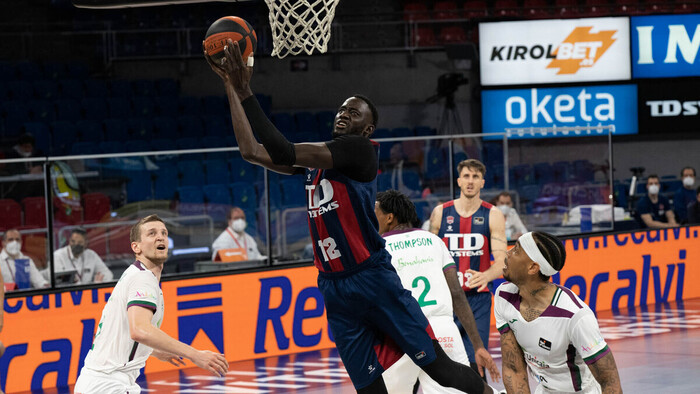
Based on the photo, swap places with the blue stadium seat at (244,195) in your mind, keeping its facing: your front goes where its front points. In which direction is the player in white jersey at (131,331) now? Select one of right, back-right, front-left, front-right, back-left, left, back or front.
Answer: front-right

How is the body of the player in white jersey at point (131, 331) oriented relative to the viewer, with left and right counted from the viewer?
facing to the right of the viewer

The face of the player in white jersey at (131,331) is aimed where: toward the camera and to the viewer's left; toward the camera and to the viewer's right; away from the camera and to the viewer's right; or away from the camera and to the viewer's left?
toward the camera and to the viewer's right

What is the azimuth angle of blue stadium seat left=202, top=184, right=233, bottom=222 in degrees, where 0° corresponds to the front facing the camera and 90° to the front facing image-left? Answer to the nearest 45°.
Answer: approximately 315°

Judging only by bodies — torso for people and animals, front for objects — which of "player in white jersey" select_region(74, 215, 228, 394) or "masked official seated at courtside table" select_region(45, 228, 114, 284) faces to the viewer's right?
the player in white jersey
